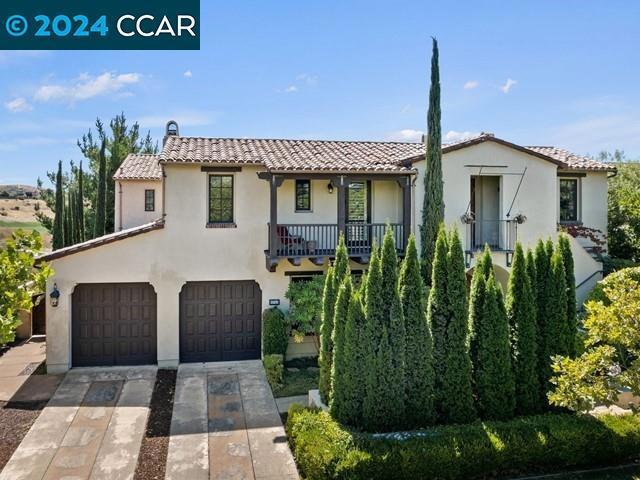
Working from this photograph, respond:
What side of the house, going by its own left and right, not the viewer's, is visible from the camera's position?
front

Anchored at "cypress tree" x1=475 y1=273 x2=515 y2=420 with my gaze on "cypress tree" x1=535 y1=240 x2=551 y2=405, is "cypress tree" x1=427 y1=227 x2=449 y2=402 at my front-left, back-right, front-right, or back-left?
back-left

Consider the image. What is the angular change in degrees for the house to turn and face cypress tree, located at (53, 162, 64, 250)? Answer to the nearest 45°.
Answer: approximately 135° to its right

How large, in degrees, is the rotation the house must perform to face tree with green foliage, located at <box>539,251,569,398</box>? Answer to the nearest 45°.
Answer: approximately 45° to its left

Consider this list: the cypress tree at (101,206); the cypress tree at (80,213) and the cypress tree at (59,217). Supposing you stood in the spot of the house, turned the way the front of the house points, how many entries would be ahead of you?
0
